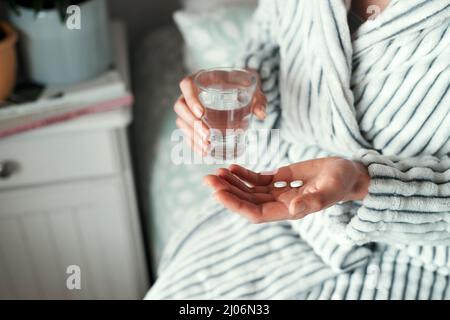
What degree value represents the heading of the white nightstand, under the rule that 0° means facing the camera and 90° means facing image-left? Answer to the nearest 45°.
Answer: approximately 0°

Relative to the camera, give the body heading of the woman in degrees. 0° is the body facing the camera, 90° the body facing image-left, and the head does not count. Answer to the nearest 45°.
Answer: approximately 45°

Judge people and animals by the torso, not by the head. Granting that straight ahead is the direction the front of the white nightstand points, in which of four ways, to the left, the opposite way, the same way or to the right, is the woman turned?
to the right
